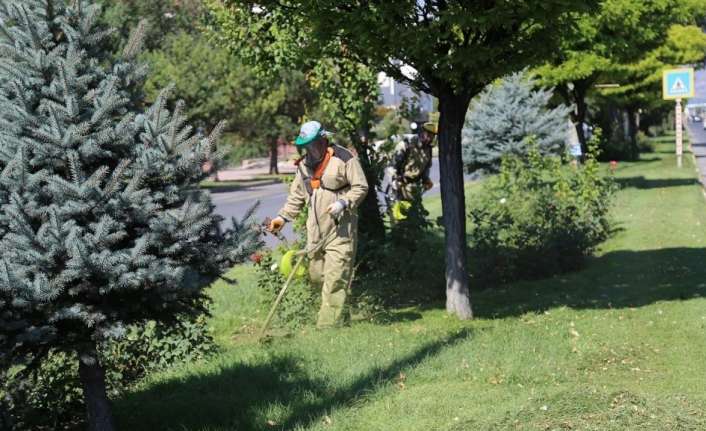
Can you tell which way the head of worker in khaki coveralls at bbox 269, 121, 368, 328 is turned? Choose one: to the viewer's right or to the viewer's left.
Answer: to the viewer's left

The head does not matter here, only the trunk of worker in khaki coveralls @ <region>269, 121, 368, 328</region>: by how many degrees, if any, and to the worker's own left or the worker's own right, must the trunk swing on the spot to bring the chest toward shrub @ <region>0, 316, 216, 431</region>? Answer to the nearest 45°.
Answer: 0° — they already face it

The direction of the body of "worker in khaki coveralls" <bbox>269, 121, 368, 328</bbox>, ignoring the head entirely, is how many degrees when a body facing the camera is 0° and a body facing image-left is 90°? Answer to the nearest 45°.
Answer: approximately 45°

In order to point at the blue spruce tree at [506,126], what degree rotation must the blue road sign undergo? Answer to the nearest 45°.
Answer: approximately 45° to its right

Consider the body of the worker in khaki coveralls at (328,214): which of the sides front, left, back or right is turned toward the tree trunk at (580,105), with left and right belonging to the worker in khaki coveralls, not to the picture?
back

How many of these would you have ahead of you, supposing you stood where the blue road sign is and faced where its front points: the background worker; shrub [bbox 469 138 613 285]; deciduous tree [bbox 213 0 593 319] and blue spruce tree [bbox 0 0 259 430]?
4

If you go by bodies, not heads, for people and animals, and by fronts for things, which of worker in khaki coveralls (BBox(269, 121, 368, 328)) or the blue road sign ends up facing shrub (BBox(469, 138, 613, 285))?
the blue road sign

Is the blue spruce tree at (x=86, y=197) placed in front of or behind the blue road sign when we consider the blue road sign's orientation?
in front

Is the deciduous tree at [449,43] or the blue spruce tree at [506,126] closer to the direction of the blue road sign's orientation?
the deciduous tree

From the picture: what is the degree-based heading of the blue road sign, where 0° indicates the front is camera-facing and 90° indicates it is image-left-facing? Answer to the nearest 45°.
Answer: approximately 0°

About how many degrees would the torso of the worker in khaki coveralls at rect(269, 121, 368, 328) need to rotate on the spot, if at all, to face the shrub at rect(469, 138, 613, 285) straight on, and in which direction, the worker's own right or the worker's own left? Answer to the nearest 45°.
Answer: approximately 180°

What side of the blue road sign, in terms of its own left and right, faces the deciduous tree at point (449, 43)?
front

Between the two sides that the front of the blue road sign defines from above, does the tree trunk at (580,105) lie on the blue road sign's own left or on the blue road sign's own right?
on the blue road sign's own right
